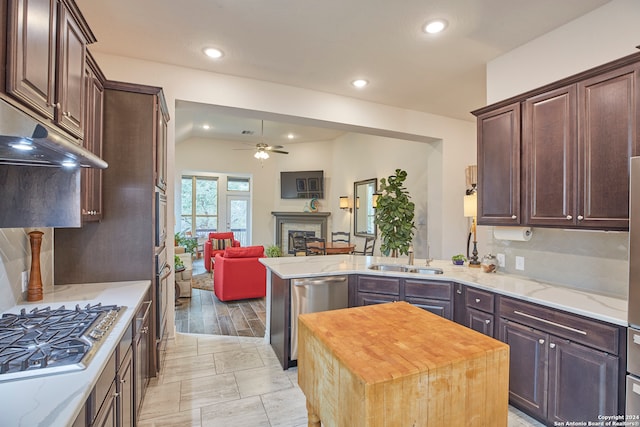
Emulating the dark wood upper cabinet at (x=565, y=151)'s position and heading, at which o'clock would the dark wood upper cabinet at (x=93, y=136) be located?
the dark wood upper cabinet at (x=93, y=136) is roughly at 12 o'clock from the dark wood upper cabinet at (x=565, y=151).

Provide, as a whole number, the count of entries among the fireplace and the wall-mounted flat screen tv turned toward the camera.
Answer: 2

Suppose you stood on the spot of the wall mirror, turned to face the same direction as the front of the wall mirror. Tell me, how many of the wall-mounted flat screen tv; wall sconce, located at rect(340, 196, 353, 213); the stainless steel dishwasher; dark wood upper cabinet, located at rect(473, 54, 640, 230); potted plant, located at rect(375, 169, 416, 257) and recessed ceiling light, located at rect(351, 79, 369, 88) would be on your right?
2

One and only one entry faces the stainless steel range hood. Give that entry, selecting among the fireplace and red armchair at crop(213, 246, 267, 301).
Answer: the fireplace

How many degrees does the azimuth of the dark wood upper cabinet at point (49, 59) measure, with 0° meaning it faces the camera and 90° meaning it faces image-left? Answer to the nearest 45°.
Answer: approximately 315°

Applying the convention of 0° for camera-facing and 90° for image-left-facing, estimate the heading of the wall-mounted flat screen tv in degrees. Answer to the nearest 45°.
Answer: approximately 0°

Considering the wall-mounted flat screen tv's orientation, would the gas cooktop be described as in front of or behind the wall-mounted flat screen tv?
in front

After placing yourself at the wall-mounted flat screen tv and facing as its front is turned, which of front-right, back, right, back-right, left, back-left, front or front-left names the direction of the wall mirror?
front-left

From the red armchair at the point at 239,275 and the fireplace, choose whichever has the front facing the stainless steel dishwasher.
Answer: the fireplace

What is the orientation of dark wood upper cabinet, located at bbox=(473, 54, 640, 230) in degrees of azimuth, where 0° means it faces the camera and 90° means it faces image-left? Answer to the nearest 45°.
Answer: approximately 45°

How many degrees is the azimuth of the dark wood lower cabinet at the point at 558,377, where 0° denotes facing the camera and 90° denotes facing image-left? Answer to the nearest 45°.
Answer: approximately 45°

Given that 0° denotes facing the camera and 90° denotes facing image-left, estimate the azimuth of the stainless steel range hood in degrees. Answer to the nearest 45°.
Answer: approximately 315°

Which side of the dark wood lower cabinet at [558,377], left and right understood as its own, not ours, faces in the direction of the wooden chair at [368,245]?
right
